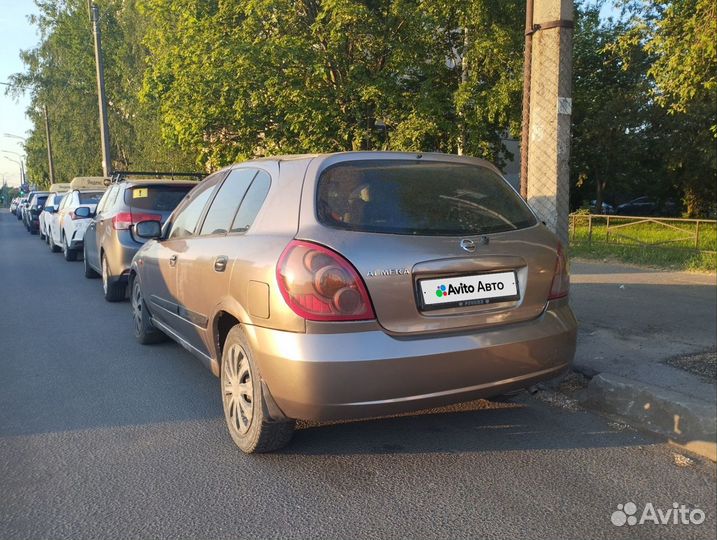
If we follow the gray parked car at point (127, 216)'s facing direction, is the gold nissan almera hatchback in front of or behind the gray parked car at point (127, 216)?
behind

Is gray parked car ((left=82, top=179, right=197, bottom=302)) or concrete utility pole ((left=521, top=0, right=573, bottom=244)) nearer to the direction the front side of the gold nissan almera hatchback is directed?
the gray parked car

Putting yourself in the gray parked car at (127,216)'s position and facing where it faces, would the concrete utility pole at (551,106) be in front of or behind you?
behind

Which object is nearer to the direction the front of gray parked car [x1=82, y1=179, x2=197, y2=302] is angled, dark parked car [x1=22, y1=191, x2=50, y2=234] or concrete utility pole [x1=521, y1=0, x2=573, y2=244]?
the dark parked car

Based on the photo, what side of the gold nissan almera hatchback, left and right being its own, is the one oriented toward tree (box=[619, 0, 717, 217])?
right

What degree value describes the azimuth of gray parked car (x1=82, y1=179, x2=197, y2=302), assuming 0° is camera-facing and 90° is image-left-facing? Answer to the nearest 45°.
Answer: approximately 180°

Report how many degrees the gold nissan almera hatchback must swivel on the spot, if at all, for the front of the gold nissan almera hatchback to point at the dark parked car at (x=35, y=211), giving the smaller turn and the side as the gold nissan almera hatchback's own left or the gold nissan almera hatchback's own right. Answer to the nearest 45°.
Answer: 0° — it already faces it

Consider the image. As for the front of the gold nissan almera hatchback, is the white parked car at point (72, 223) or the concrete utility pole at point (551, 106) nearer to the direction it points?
the white parked car

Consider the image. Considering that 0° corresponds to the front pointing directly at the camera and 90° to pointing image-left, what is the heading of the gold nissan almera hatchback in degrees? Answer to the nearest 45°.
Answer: approximately 135°
